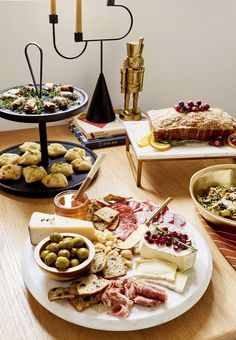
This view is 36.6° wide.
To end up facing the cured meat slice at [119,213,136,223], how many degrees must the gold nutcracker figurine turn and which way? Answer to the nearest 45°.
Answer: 0° — it already faces it

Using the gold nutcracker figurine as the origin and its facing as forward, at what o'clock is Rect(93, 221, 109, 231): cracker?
The cracker is roughly at 12 o'clock from the gold nutcracker figurine.

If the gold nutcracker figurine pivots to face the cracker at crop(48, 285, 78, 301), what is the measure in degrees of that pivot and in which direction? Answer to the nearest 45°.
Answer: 0° — it already faces it

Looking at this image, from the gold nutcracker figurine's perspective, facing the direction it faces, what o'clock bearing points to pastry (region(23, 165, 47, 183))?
The pastry is roughly at 1 o'clock from the gold nutcracker figurine.

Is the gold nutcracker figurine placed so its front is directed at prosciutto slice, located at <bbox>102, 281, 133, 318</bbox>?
yes

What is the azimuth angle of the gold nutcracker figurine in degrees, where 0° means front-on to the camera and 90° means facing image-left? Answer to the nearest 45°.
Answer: approximately 0°

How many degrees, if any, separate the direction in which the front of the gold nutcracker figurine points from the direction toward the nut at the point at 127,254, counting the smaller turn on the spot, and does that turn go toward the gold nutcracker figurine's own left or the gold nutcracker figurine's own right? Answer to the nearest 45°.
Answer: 0° — it already faces it
